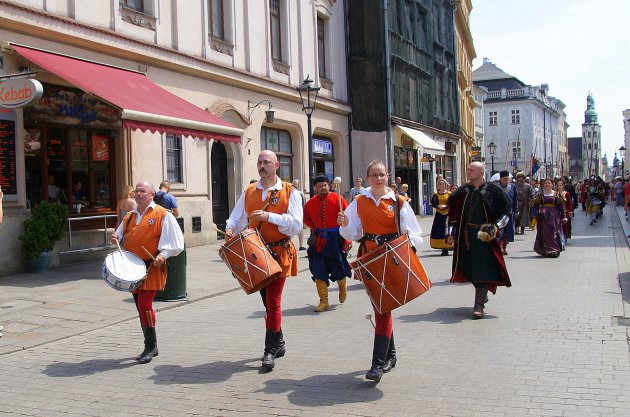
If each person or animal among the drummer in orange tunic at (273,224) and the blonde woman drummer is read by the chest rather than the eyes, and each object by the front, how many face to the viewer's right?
0

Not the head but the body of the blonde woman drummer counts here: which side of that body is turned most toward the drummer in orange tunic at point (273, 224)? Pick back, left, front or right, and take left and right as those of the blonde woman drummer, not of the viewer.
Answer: right

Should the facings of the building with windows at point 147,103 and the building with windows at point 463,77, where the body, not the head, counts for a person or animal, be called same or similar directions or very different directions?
same or similar directions

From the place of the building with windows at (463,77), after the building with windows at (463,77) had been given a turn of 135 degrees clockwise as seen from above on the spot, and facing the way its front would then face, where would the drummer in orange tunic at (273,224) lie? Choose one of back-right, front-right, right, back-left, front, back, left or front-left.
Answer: front-left

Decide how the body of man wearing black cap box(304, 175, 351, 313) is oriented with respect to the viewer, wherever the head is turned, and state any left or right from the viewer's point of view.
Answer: facing the viewer

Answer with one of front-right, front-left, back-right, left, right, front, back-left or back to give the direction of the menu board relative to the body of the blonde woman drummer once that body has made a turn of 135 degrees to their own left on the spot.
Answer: left

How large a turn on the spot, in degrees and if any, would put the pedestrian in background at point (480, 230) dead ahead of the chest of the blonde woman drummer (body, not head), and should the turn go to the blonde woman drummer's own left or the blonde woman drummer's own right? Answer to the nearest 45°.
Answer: approximately 135° to the blonde woman drummer's own left

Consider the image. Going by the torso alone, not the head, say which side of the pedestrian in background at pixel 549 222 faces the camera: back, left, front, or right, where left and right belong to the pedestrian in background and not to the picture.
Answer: front

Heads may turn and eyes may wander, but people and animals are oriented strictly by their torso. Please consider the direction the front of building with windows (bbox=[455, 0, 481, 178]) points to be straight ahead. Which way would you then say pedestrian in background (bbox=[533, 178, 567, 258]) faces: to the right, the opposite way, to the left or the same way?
to the right

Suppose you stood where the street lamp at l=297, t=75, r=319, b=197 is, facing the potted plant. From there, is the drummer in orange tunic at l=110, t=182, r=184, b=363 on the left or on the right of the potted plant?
left

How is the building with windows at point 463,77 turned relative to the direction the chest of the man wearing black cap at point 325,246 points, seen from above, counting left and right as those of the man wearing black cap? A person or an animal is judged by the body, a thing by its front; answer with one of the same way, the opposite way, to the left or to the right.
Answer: to the left

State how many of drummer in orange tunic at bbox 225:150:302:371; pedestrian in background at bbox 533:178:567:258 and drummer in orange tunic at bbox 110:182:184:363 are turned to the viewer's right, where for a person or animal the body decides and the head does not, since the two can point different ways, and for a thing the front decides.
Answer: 0

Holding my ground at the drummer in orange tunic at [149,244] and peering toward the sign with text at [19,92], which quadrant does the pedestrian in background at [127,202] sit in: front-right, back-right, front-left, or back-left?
front-right

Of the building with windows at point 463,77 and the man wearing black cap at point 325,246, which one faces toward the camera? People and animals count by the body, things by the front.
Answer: the man wearing black cap

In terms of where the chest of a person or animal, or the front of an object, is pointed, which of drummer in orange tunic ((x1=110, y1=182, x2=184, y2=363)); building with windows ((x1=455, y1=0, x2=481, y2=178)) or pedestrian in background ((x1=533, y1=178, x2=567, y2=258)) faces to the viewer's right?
the building with windows
